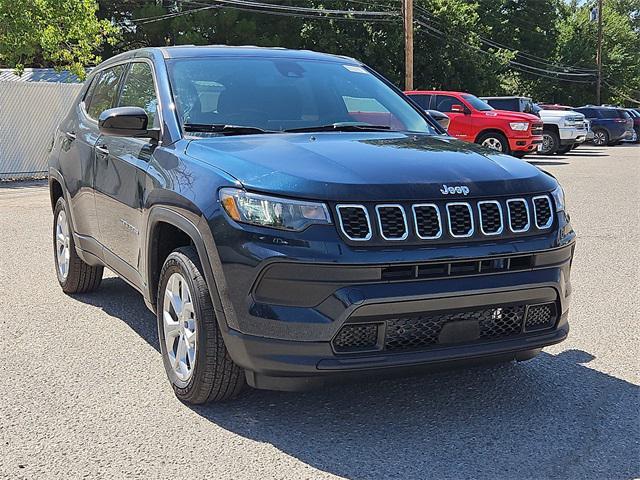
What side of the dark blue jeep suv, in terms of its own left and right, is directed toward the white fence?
back

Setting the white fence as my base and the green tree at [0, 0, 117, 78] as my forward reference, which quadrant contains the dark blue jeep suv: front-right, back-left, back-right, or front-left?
back-right

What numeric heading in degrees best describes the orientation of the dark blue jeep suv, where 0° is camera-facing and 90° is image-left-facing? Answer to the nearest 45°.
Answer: approximately 315°

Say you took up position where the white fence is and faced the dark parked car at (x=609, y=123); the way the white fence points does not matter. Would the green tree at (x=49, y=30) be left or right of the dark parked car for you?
left

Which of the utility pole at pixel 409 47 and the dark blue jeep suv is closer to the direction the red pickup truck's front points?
the dark blue jeep suv

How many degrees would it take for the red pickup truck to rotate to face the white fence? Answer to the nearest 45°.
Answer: approximately 90° to its right

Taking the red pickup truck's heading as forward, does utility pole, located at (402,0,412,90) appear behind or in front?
behind

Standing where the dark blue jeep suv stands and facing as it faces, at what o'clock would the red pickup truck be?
The red pickup truck is roughly at 8 o'clock from the dark blue jeep suv.

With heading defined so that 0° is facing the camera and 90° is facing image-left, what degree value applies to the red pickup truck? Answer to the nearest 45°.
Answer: approximately 315°

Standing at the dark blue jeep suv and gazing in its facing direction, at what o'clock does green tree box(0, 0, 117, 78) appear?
The green tree is roughly at 7 o'clock from the dark blue jeep suv.

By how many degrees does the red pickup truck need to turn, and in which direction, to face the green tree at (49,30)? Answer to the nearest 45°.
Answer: approximately 135° to its right
